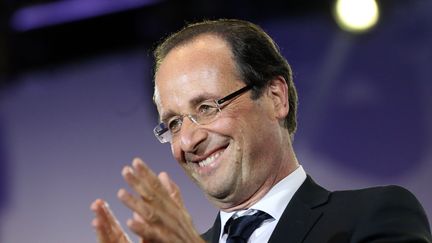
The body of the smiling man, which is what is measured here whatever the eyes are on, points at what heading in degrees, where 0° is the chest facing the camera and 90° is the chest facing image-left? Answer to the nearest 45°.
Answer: approximately 45°
